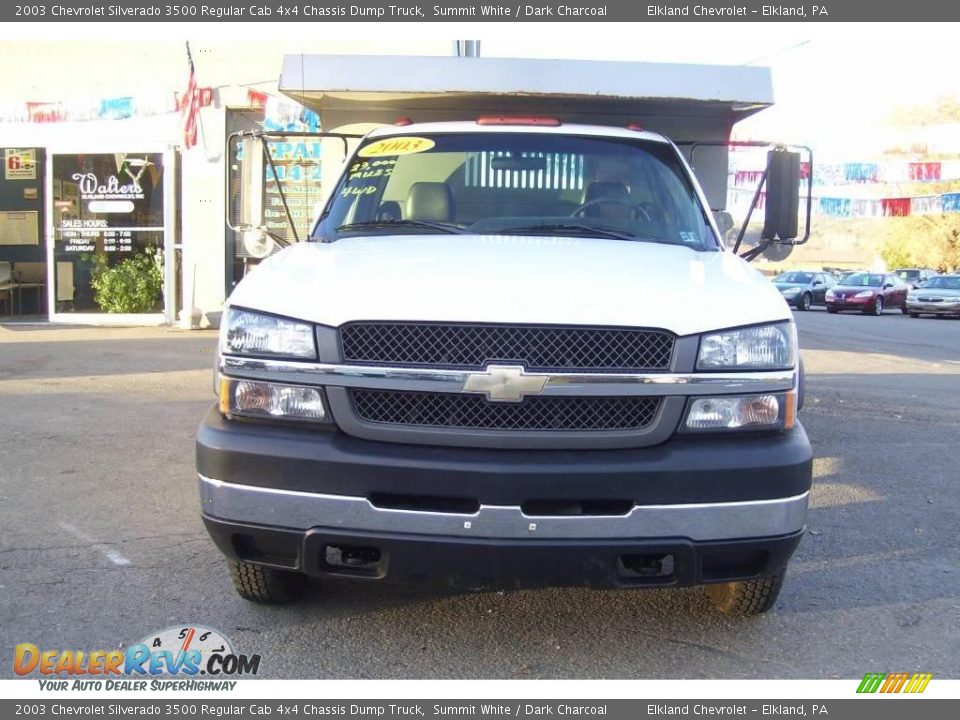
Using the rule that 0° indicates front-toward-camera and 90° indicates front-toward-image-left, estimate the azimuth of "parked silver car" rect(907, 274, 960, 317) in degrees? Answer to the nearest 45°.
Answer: approximately 45°

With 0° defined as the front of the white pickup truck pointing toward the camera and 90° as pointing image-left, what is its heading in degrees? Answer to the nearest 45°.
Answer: approximately 0°

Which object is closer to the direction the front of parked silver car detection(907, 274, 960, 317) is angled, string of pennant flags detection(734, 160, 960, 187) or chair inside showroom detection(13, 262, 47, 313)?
the chair inside showroom

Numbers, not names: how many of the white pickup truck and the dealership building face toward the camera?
2

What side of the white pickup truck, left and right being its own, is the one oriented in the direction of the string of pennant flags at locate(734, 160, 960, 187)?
back

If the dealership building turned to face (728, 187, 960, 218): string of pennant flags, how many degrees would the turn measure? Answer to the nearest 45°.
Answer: approximately 135° to its left

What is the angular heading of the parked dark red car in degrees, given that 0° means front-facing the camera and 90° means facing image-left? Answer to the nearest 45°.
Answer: approximately 45°

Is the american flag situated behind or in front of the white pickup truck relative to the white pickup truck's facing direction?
behind

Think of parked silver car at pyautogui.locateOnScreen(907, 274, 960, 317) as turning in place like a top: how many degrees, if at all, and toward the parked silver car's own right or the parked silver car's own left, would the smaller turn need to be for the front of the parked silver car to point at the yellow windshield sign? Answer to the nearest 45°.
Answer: approximately 45° to the parked silver car's own left

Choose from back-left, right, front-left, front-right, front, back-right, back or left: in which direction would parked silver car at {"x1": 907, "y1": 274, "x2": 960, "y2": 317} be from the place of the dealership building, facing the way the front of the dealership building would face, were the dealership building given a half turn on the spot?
front-right

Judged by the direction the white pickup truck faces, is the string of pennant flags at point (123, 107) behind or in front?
behind
